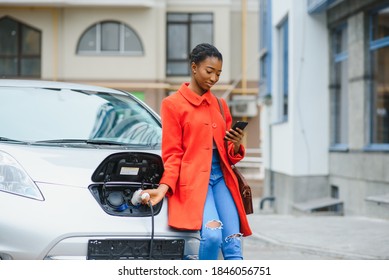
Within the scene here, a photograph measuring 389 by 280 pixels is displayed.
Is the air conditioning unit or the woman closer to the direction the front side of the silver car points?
the woman

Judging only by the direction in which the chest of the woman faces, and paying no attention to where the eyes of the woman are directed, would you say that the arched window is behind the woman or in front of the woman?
behind

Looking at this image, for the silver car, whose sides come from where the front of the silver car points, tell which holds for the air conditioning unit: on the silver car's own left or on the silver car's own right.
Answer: on the silver car's own left

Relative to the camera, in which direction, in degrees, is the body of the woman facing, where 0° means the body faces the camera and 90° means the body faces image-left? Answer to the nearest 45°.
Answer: approximately 315°

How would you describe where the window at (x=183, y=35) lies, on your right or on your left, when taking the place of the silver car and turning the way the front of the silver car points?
on your left

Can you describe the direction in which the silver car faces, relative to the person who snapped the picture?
facing the viewer and to the right of the viewer

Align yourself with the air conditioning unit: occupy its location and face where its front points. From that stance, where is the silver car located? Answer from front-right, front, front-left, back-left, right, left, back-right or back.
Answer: front

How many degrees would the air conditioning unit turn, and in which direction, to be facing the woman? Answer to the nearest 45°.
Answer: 0° — it already faces them

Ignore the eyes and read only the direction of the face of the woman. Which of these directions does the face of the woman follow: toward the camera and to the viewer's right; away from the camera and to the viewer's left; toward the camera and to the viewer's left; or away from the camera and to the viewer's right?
toward the camera and to the viewer's right

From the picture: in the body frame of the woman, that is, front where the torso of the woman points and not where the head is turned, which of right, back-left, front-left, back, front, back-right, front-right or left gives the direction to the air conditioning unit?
back-left

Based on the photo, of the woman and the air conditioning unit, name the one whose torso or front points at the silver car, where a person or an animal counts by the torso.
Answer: the air conditioning unit

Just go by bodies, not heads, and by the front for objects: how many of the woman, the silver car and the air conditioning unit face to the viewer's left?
0

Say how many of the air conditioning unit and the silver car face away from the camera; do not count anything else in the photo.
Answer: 0

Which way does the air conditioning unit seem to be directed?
toward the camera

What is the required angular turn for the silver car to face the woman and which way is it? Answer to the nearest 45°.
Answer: approximately 45° to its left
